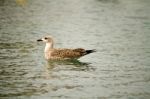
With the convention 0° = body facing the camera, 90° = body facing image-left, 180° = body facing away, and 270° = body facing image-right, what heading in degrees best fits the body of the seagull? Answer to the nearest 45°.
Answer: approximately 90°
